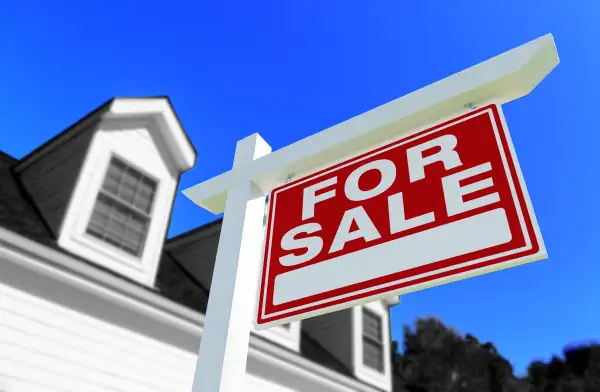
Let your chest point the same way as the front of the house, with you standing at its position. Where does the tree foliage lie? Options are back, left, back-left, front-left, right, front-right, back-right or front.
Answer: left

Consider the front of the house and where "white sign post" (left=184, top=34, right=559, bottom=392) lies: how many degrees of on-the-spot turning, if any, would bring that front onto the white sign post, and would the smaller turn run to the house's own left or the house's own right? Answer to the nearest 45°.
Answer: approximately 45° to the house's own right

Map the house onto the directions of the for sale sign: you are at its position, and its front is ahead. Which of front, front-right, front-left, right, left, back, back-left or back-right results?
right

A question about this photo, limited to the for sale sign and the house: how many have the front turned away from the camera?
0

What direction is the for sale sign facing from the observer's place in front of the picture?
facing the viewer and to the left of the viewer

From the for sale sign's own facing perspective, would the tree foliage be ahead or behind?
behind
